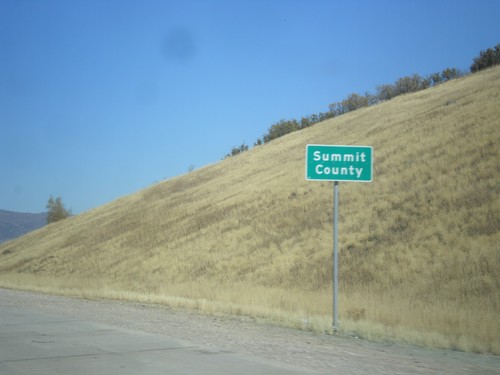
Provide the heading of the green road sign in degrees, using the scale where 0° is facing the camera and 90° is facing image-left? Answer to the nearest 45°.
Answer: approximately 0°
